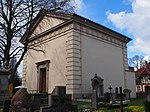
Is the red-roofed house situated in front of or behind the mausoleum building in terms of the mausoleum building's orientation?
behind

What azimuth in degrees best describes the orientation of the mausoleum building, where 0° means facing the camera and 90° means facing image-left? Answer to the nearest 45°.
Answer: approximately 45°

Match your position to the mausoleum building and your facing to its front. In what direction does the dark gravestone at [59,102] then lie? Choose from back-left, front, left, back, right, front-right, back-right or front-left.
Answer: front-left

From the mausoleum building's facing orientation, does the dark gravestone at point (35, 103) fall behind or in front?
in front

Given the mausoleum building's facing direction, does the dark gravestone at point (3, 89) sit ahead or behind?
ahead
